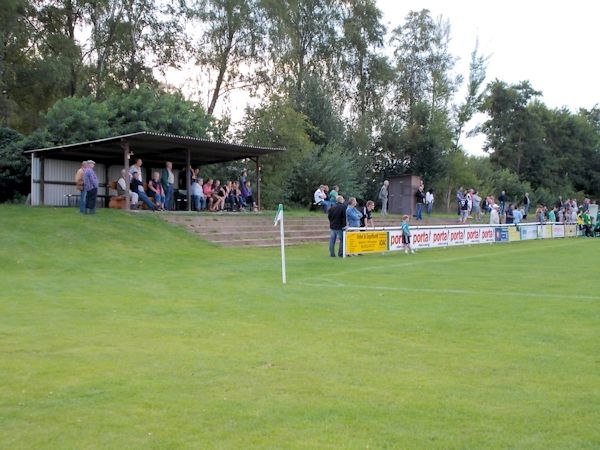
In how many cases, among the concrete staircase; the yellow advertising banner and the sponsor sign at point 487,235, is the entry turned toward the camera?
3

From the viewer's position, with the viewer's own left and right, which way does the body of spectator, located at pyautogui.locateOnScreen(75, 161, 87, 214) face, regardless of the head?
facing to the right of the viewer

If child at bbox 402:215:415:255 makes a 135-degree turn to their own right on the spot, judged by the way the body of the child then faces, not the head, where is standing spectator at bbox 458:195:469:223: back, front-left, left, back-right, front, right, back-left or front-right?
right

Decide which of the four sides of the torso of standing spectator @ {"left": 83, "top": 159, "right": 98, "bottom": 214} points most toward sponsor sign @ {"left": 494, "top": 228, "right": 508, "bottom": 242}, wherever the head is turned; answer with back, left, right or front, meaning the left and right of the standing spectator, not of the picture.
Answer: front

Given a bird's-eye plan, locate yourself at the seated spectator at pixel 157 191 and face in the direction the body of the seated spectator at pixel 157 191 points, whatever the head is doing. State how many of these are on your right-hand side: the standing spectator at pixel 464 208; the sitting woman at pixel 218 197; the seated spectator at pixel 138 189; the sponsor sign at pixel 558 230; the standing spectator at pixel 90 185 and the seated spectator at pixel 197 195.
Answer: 2

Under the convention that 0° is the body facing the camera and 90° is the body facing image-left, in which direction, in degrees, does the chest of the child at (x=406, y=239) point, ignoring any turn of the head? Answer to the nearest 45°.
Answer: approximately 315°

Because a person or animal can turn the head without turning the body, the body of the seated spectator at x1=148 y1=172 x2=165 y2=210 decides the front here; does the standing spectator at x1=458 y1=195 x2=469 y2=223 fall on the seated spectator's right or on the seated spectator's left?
on the seated spectator's left

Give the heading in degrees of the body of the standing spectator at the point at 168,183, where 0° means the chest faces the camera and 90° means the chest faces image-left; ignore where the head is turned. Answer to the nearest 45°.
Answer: approximately 315°

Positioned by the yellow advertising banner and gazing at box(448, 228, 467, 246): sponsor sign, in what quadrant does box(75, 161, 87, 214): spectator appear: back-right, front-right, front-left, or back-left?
back-left

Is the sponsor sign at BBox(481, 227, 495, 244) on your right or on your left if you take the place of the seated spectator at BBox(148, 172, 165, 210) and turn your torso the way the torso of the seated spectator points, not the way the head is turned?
on your left
